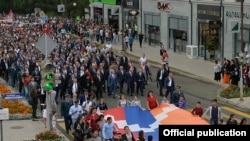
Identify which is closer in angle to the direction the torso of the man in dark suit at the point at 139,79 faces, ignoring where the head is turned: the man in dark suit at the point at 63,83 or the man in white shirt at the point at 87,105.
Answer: the man in white shirt

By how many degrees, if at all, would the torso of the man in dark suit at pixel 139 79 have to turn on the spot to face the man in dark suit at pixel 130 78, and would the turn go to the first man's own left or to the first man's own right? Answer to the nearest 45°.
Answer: approximately 90° to the first man's own right

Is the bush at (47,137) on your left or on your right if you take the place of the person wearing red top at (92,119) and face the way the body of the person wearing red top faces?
on your right

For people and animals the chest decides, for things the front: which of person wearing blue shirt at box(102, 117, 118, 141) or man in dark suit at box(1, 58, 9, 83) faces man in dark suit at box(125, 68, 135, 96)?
man in dark suit at box(1, 58, 9, 83)

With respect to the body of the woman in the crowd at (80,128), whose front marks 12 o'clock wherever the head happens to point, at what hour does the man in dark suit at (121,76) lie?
The man in dark suit is roughly at 8 o'clock from the woman in the crowd.

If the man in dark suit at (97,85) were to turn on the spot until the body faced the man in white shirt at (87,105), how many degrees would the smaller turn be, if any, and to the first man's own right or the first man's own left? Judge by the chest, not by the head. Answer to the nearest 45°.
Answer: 0° — they already face them

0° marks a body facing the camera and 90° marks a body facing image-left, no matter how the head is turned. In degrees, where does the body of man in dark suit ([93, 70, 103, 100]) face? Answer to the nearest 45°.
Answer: approximately 0°

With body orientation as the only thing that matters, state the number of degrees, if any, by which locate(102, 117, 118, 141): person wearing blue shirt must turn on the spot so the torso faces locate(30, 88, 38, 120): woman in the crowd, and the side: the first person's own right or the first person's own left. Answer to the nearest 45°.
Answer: approximately 180°

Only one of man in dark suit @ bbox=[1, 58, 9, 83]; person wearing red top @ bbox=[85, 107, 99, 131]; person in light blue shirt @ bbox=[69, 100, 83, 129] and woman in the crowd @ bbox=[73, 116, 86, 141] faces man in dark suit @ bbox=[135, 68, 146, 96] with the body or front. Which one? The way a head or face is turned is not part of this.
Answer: man in dark suit @ bbox=[1, 58, 9, 83]
